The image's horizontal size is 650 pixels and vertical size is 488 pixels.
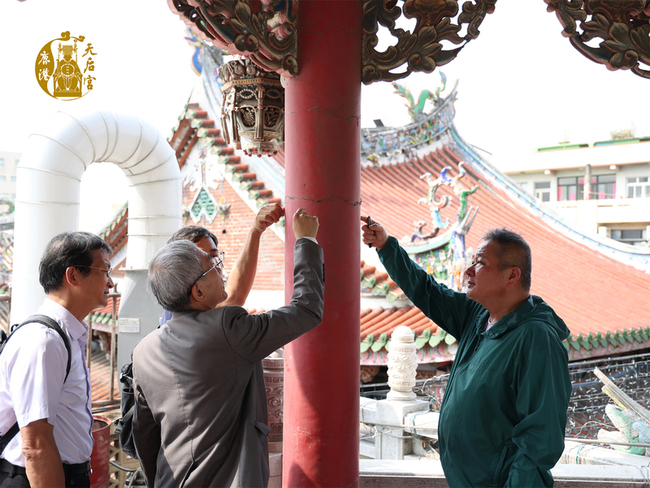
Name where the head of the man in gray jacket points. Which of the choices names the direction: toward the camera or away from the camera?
away from the camera

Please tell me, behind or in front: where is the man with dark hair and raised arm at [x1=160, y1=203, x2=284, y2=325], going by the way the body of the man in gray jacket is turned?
in front

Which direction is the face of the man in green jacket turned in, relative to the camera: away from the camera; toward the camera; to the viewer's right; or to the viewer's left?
to the viewer's left

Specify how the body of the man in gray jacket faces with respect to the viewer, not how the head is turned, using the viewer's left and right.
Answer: facing away from the viewer and to the right of the viewer

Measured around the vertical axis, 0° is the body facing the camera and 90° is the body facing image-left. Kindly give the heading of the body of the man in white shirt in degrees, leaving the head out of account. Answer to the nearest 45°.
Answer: approximately 270°

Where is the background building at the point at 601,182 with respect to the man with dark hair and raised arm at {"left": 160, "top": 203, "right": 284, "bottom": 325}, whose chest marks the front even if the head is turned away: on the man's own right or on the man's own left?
on the man's own left

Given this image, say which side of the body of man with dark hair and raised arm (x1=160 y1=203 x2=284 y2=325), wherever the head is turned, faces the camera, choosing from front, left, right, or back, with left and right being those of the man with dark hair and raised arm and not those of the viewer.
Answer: right

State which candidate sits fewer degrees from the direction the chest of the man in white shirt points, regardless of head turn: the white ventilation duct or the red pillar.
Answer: the red pillar

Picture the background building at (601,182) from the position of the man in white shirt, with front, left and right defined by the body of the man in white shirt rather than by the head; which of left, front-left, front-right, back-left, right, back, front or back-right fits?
front-left

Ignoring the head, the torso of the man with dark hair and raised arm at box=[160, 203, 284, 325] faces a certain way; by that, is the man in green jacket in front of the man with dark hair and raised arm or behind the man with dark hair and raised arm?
in front

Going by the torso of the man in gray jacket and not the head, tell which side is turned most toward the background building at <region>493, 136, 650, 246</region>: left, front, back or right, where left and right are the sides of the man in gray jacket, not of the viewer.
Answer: front

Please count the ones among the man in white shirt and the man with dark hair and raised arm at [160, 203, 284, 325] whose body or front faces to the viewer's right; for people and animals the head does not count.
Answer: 2
